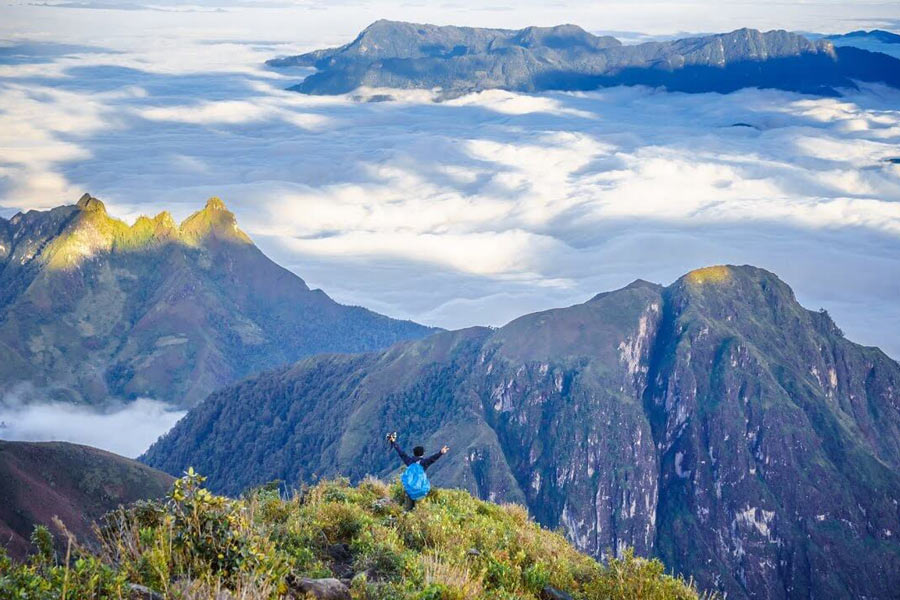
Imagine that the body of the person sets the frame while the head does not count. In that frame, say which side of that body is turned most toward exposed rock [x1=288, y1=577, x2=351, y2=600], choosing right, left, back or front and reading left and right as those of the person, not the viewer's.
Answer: back

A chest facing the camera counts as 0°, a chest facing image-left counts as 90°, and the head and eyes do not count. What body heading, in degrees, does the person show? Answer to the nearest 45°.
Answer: approximately 180°
